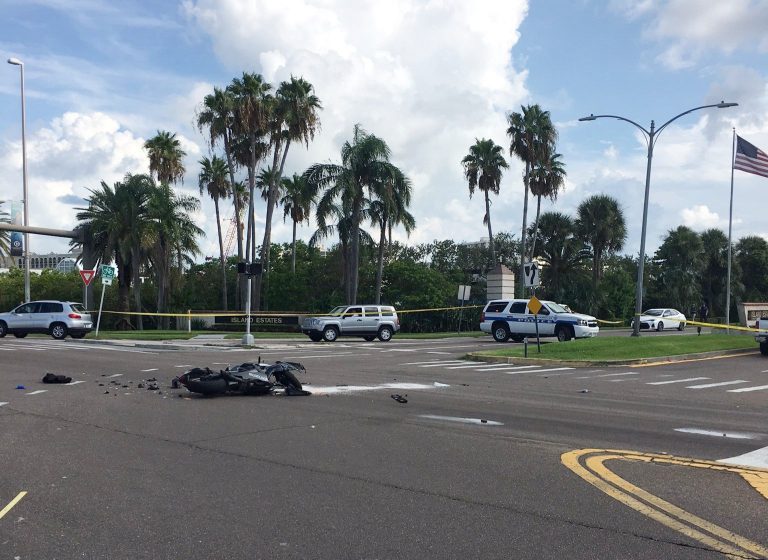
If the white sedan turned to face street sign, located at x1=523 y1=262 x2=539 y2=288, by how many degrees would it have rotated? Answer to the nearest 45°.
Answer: approximately 45° to its left

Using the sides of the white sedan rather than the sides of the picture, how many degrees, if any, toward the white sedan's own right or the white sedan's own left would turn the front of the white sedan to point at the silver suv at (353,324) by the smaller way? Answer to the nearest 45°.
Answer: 0° — it already faces it

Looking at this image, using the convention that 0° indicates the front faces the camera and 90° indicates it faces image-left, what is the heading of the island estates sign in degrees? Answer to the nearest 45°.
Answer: approximately 0°

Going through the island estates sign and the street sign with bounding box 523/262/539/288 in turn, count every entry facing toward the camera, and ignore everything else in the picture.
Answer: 2

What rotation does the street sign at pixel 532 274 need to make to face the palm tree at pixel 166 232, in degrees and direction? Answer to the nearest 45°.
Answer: approximately 135° to its right

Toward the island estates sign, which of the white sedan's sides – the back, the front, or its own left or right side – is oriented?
front

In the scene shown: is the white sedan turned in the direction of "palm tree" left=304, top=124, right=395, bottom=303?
yes

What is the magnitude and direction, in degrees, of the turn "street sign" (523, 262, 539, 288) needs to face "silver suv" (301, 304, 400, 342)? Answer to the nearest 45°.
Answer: approximately 135° to its right

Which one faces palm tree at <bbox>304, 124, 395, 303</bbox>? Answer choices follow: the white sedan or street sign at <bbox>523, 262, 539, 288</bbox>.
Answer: the white sedan

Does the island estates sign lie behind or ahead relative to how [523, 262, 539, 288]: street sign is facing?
behind

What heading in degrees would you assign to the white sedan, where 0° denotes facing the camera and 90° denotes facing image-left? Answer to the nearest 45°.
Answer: approximately 45°

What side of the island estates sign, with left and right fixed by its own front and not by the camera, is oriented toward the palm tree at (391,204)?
left

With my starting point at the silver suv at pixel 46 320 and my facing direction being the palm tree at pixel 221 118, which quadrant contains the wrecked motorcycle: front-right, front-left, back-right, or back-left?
back-right

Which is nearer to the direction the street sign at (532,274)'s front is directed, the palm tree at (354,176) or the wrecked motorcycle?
the wrecked motorcycle
